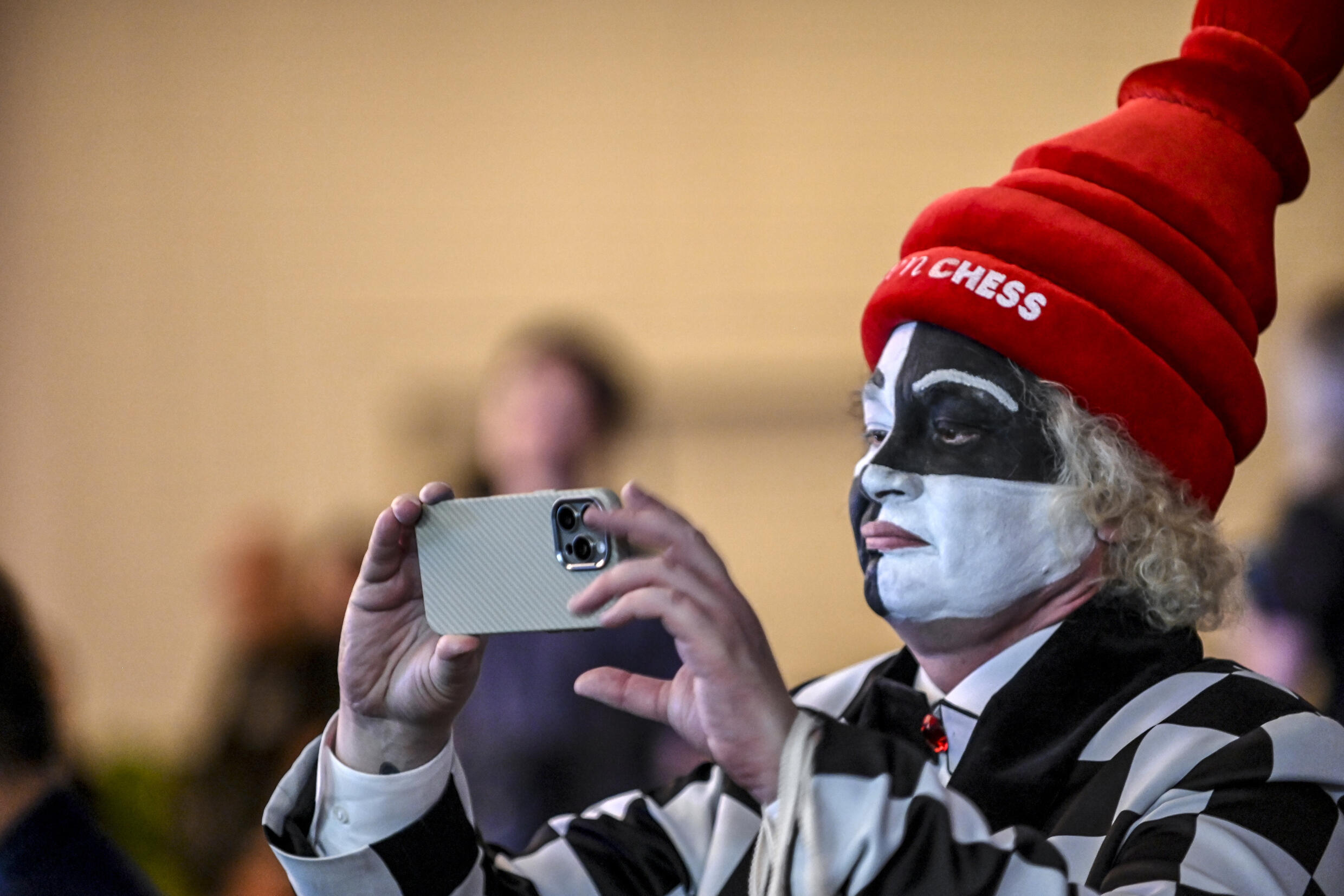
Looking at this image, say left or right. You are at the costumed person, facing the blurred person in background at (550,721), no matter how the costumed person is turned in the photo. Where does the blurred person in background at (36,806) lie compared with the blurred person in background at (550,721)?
left

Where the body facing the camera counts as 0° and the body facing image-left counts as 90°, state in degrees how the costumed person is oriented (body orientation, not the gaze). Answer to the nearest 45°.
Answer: approximately 45°

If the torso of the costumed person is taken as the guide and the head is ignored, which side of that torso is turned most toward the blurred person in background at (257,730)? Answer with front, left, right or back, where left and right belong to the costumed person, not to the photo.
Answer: right

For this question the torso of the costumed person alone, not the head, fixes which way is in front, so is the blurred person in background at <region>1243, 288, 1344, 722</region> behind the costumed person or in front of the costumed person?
behind

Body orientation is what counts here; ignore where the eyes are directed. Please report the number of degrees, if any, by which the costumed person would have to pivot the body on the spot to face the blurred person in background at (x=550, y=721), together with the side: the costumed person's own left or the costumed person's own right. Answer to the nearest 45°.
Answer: approximately 90° to the costumed person's own right

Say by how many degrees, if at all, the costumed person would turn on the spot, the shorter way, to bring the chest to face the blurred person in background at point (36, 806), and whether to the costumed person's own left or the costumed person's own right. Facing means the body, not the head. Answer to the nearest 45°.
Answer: approximately 45° to the costumed person's own right
